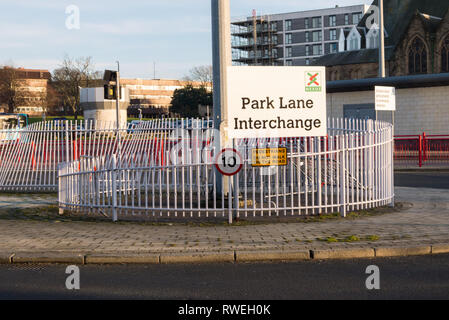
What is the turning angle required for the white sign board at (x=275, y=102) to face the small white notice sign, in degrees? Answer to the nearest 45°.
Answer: approximately 180°

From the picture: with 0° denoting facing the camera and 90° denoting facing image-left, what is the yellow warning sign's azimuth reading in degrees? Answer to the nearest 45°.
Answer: approximately 0°

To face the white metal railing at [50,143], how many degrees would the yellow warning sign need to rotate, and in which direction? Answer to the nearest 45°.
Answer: approximately 135° to its right

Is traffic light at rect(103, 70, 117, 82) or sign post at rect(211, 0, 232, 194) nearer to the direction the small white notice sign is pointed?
the sign post

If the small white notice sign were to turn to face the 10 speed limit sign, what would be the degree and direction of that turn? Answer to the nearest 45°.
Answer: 0° — it already faces it

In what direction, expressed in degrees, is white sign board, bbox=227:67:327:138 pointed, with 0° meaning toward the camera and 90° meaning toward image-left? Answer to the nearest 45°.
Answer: approximately 0°

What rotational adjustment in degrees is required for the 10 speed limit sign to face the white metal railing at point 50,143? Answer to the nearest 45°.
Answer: approximately 135° to its right
